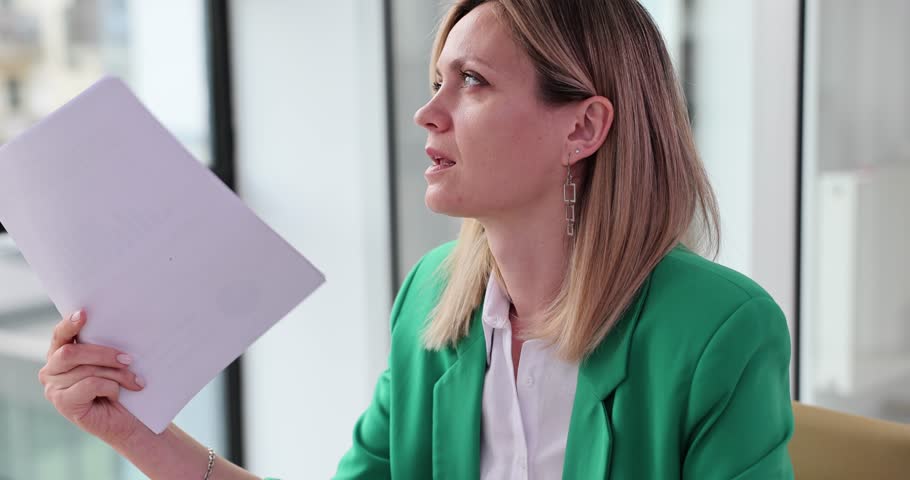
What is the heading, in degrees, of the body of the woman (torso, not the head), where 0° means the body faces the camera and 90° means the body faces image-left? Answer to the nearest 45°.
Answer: approximately 45°

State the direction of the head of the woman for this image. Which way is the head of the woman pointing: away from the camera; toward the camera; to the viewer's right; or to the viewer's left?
to the viewer's left
